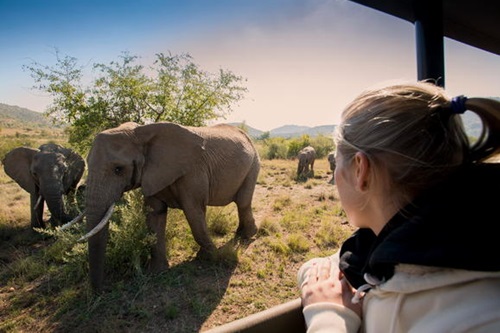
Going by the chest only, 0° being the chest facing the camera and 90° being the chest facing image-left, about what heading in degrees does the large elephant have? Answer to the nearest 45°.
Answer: approximately 45°

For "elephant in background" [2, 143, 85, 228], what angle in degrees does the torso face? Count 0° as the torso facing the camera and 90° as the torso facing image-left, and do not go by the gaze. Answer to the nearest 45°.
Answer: approximately 0°

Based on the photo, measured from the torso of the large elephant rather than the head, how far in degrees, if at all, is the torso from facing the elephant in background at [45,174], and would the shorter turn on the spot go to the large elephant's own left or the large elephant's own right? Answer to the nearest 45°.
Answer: approximately 90° to the large elephant's own right

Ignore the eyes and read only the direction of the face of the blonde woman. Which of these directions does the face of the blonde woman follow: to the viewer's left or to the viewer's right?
to the viewer's left

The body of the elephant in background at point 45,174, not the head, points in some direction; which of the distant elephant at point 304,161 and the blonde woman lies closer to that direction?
the blonde woman

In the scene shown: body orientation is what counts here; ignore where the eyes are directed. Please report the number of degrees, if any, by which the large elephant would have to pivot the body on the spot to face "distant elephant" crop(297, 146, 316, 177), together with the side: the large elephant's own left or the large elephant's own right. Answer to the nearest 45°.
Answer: approximately 180°
